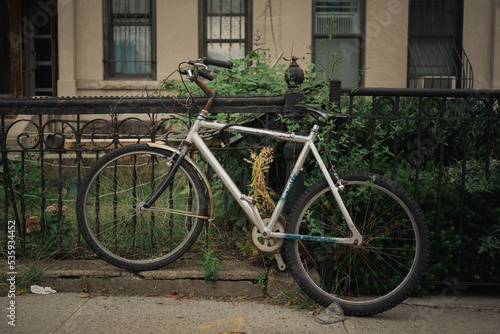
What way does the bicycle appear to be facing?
to the viewer's left

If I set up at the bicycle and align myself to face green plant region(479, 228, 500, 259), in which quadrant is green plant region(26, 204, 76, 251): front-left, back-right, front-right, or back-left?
back-left

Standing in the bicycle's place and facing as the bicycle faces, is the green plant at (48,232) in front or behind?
in front

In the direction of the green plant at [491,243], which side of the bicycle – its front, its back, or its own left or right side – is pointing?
back
